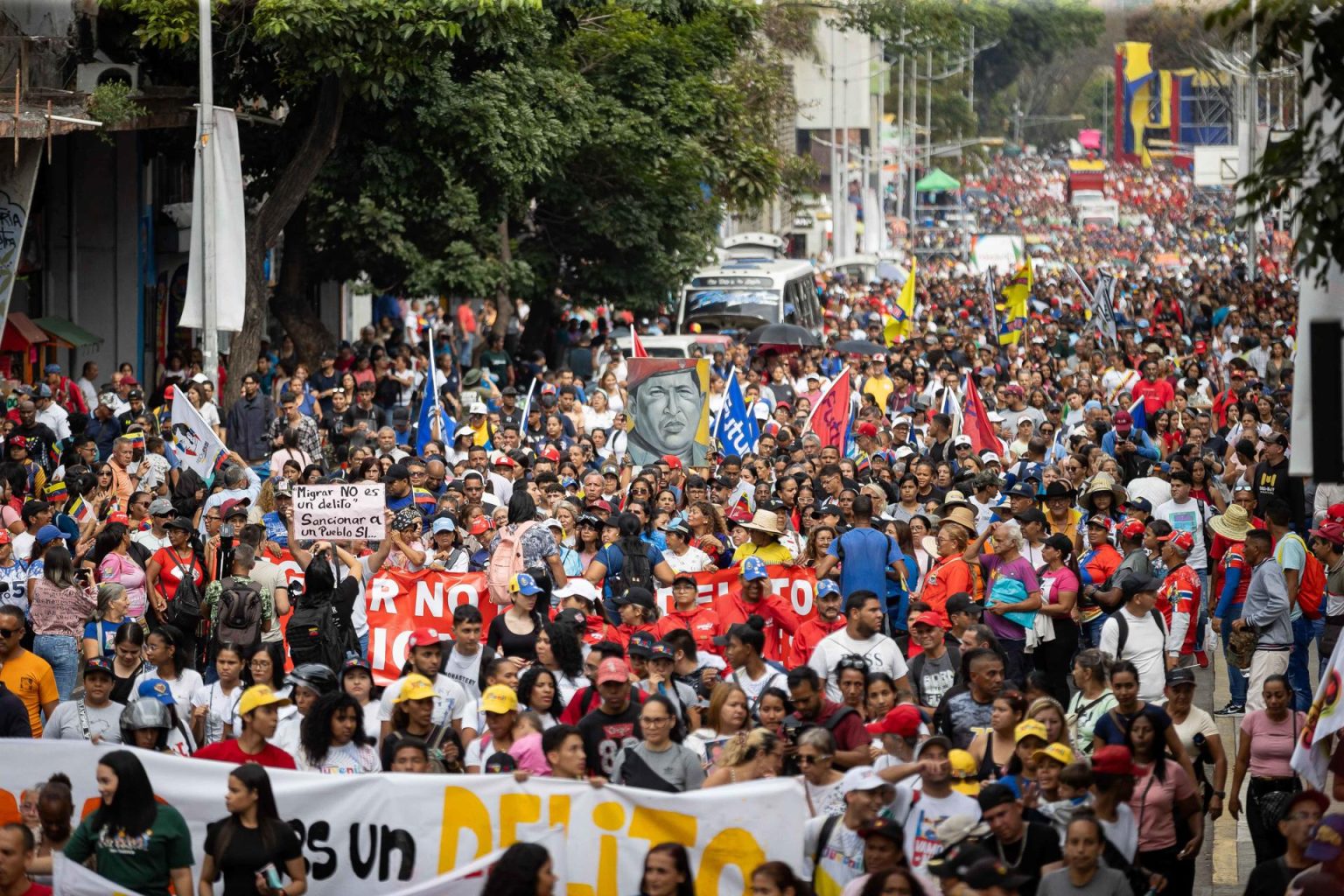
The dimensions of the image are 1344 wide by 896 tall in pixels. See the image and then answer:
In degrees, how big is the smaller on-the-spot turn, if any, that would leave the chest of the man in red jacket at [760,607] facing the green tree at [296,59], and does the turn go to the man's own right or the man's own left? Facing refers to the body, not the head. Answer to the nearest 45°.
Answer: approximately 180°

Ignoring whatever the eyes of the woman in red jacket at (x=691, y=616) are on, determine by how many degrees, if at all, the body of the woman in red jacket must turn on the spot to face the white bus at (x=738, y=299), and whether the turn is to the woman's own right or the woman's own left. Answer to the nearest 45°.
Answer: approximately 180°

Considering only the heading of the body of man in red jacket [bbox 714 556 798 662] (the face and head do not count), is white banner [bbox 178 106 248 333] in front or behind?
behind

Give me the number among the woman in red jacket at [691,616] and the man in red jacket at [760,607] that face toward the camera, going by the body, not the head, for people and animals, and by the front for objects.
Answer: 2

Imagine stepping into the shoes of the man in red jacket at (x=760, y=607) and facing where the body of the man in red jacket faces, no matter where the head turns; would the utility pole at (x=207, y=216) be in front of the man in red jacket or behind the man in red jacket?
behind

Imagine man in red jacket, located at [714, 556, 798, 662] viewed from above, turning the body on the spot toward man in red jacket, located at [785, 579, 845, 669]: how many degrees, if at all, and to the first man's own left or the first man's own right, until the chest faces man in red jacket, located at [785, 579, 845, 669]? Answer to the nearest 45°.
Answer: approximately 45° to the first man's own left

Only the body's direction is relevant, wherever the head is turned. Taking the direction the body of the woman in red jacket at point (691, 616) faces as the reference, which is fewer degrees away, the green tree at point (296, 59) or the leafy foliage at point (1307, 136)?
the leafy foliage

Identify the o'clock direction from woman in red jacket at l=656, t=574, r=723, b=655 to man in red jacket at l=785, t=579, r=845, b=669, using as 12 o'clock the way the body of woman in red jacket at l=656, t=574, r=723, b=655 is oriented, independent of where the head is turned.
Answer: man in red jacket at l=785, t=579, r=845, b=669 is roughly at 10 o'clock from woman in red jacket at l=656, t=574, r=723, b=655.

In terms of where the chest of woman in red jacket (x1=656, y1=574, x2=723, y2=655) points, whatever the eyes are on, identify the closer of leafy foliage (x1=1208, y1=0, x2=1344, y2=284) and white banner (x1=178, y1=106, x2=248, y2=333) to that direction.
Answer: the leafy foliage

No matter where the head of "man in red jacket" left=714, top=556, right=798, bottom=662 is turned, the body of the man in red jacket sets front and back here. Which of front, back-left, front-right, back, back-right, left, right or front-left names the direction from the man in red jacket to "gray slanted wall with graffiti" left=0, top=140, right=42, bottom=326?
back-right
